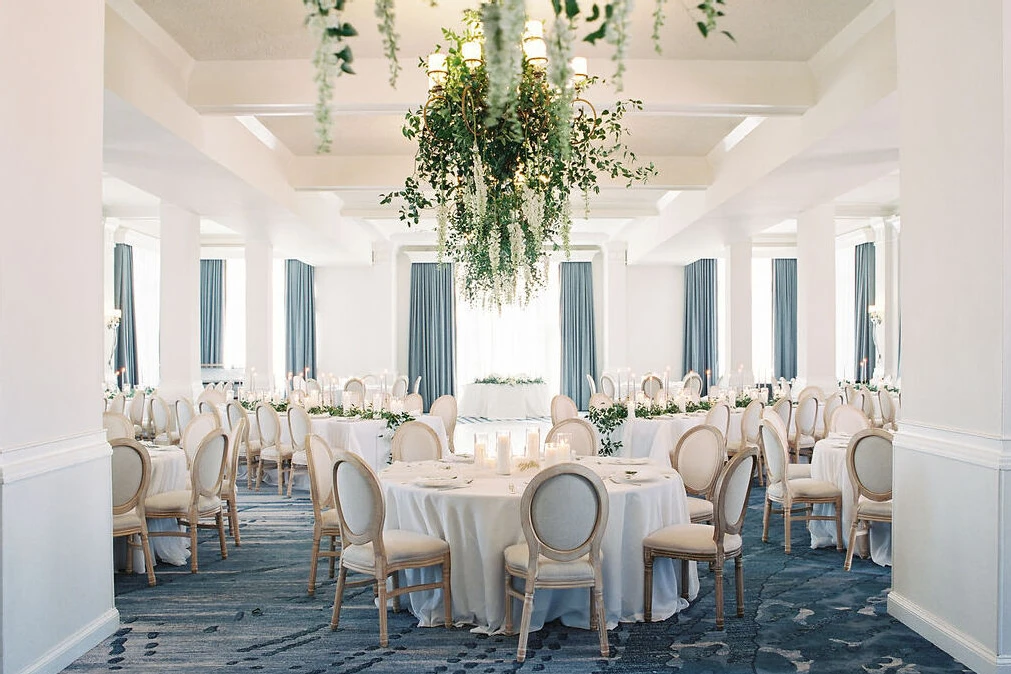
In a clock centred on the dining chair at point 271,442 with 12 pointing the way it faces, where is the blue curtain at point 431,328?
The blue curtain is roughly at 11 o'clock from the dining chair.

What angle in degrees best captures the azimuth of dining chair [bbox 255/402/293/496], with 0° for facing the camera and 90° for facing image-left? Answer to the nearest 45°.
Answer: approximately 225°

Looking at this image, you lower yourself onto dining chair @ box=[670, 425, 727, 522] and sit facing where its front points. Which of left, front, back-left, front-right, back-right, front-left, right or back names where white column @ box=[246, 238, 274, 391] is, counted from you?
right

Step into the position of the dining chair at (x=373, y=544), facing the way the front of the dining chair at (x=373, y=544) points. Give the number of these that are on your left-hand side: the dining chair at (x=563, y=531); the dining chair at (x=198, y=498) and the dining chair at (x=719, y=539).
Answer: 1

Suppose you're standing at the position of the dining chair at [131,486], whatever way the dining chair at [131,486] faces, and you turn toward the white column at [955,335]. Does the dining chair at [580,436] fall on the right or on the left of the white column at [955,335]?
left

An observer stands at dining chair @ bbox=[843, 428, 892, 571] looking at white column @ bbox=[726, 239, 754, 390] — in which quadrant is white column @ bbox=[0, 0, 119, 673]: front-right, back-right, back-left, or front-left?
back-left

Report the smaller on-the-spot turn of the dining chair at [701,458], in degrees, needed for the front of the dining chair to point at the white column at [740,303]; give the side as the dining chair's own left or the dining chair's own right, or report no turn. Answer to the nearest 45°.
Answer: approximately 135° to the dining chair's own right

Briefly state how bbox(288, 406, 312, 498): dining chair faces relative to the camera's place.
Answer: facing away from the viewer and to the right of the viewer

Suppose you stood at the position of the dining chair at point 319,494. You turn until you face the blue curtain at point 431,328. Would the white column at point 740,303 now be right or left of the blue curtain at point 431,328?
right

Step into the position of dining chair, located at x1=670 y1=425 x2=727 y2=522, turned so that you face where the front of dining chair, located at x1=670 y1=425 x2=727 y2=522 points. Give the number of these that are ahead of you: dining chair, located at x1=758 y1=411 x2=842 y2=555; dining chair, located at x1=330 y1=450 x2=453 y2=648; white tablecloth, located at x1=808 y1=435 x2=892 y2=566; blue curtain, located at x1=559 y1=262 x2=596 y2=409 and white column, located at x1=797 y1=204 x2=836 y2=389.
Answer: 1

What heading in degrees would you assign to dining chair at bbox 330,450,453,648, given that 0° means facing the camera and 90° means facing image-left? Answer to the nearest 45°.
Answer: approximately 225°

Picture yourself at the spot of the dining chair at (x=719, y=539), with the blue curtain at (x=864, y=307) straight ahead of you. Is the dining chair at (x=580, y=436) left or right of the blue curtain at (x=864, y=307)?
left

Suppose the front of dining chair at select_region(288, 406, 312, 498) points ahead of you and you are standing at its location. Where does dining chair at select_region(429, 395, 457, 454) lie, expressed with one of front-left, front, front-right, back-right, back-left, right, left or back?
front

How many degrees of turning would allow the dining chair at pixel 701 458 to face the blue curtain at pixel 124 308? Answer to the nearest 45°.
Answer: approximately 90° to its right
